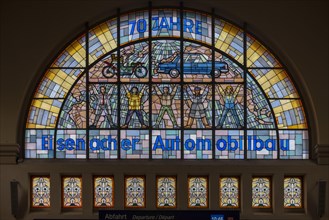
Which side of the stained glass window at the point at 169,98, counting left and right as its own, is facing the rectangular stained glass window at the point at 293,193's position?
left

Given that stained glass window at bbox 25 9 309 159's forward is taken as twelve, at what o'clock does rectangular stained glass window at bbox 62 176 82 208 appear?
The rectangular stained glass window is roughly at 3 o'clock from the stained glass window.

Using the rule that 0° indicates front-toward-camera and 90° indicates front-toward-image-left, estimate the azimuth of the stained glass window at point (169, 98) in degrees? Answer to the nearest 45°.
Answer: approximately 0°

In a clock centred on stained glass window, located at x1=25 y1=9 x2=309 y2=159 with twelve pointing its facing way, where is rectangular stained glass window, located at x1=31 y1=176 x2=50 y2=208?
The rectangular stained glass window is roughly at 3 o'clock from the stained glass window.
